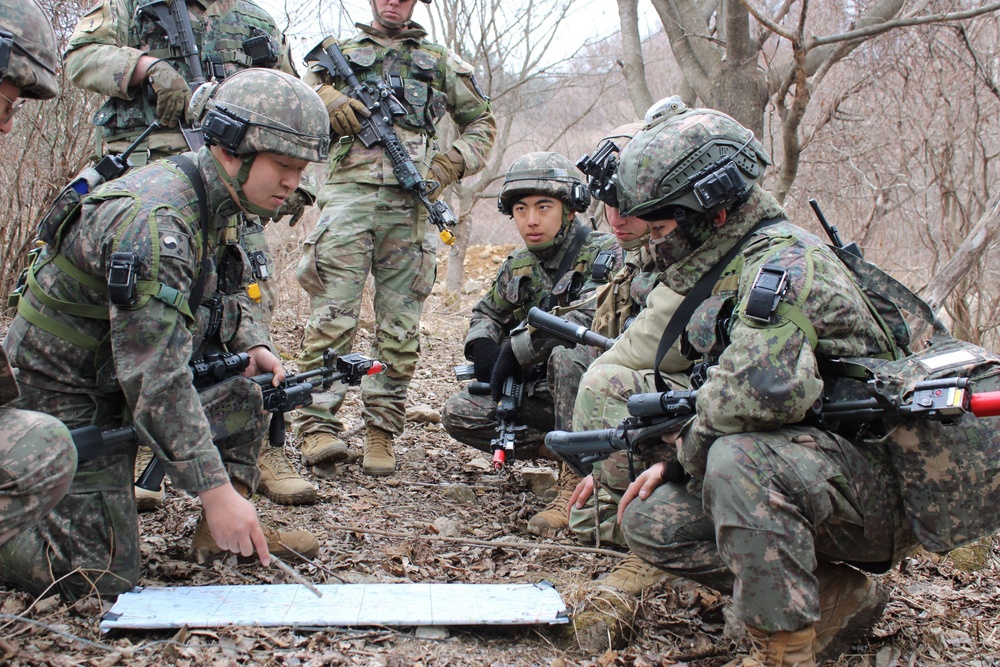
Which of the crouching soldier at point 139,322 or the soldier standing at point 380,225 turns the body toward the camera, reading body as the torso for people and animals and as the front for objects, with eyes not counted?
the soldier standing

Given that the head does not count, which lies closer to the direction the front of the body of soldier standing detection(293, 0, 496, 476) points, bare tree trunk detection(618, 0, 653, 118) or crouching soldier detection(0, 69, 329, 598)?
the crouching soldier

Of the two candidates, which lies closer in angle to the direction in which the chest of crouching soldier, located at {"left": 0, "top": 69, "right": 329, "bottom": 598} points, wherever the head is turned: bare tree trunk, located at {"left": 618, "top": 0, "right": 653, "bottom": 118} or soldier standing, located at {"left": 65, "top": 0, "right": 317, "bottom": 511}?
the bare tree trunk

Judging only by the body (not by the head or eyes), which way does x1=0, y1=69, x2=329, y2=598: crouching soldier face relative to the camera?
to the viewer's right

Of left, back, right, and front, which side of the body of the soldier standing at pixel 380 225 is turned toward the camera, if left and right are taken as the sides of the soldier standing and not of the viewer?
front

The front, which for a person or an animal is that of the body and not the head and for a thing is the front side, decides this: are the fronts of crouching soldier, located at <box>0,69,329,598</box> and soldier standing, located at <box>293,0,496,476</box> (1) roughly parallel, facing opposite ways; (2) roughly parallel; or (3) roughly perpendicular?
roughly perpendicular

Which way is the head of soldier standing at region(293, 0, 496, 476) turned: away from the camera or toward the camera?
toward the camera

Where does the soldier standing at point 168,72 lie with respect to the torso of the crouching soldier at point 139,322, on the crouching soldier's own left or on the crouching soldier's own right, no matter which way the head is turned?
on the crouching soldier's own left

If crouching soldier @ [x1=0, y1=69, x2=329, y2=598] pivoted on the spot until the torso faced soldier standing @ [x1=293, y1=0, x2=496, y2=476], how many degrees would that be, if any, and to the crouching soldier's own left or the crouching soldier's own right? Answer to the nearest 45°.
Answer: approximately 45° to the crouching soldier's own left

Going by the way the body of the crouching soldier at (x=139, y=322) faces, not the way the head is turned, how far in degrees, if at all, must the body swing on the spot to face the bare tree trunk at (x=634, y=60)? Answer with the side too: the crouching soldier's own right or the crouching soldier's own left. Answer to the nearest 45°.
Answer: approximately 45° to the crouching soldier's own left
